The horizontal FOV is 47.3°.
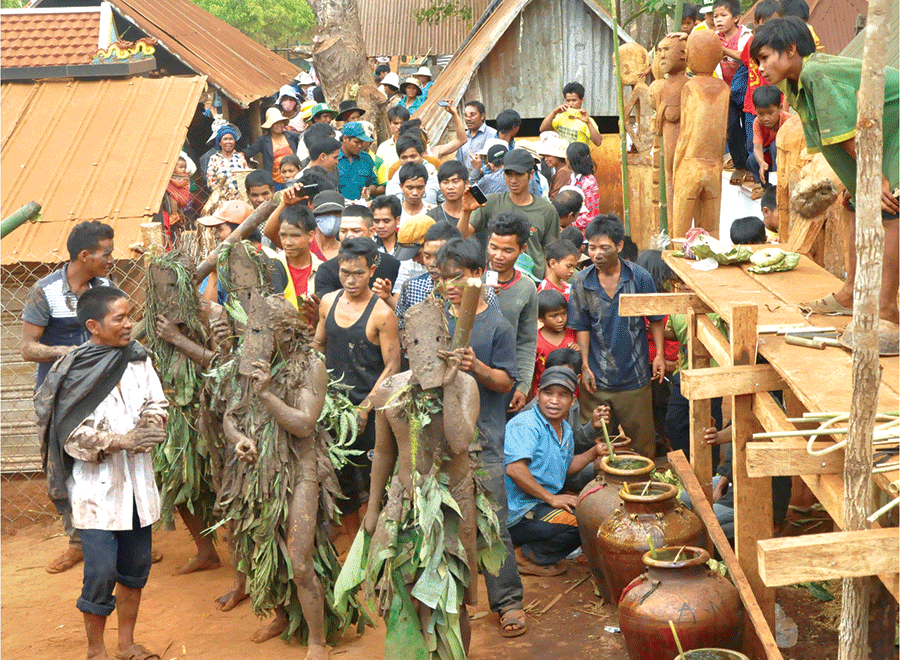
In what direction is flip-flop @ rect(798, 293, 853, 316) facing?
to the viewer's left

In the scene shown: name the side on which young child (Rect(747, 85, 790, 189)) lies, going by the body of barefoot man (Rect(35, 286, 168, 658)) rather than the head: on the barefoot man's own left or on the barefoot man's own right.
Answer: on the barefoot man's own left

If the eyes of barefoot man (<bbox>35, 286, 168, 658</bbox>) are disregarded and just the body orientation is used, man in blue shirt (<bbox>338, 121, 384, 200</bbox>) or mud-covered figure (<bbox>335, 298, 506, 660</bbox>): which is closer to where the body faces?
the mud-covered figure

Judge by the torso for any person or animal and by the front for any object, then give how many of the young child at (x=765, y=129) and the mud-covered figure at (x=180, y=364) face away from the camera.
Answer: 0

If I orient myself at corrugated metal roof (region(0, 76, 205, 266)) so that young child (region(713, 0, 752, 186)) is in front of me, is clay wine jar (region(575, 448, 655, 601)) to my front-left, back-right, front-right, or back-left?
front-right

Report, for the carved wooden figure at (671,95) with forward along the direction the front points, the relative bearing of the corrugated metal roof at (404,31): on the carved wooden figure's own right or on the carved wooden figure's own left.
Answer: on the carved wooden figure's own right

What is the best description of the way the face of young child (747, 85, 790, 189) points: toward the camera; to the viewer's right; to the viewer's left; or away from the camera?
toward the camera

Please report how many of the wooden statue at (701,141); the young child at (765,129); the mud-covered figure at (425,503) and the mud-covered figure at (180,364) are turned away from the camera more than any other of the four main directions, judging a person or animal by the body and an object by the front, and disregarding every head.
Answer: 1

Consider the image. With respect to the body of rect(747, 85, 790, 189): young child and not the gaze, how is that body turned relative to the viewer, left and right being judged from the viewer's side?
facing the viewer and to the left of the viewer

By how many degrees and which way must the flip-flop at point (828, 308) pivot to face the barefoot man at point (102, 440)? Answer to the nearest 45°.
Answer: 0° — it already faces them

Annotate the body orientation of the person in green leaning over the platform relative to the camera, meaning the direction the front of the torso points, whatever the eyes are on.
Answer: to the viewer's left

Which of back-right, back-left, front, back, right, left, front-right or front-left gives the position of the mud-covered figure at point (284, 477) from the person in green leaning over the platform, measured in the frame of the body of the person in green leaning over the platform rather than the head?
front

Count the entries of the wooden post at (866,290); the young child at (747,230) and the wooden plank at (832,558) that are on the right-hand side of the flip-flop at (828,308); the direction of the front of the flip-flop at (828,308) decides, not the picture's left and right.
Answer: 1
